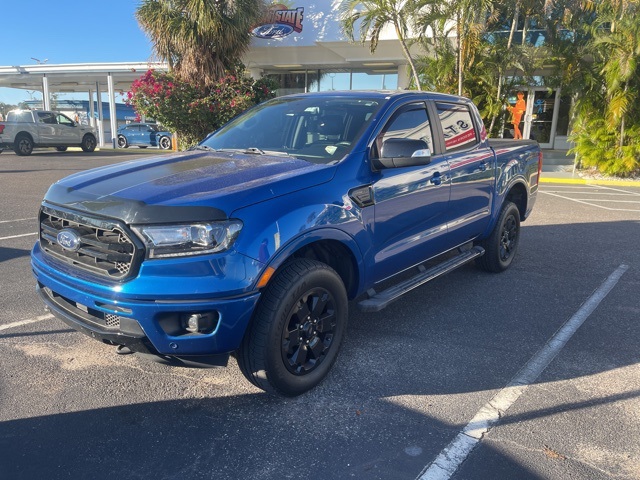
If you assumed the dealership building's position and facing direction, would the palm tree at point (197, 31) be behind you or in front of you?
in front

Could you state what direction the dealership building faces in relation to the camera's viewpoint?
facing the viewer

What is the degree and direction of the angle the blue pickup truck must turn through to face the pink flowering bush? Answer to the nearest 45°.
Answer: approximately 135° to its right

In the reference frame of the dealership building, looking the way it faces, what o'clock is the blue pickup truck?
The blue pickup truck is roughly at 12 o'clock from the dealership building.

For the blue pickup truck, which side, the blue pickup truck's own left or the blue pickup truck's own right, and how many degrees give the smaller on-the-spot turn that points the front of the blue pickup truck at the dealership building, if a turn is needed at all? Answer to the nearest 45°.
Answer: approximately 135° to the blue pickup truck's own right

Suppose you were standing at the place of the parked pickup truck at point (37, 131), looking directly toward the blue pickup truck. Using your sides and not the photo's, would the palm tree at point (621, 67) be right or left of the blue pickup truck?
left

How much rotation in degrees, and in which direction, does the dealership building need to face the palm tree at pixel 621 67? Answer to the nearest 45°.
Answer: approximately 45° to its left

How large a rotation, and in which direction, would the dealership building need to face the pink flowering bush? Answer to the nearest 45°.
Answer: approximately 45° to its right

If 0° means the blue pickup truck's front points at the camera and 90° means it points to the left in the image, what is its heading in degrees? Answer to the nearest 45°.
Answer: approximately 45°

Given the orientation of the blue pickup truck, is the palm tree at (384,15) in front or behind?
behind

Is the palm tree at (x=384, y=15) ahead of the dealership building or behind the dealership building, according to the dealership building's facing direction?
ahead

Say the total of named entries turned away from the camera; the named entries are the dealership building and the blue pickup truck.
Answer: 0
